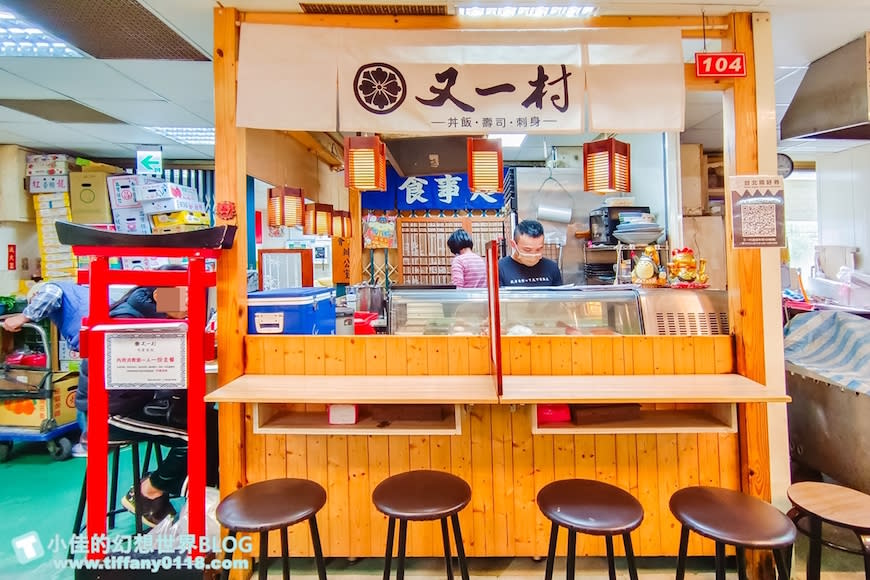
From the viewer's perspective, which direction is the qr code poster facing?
toward the camera

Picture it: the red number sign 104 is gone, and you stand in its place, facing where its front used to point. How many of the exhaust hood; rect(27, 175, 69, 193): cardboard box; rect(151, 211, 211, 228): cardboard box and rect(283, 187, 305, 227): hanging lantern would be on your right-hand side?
3

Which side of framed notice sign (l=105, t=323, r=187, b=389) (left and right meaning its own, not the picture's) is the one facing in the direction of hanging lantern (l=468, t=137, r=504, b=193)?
left

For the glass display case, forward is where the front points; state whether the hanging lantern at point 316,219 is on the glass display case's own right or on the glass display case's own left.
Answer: on the glass display case's own right

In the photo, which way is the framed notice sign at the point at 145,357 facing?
toward the camera

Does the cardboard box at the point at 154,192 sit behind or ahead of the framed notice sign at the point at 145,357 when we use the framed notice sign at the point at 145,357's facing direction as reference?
behind

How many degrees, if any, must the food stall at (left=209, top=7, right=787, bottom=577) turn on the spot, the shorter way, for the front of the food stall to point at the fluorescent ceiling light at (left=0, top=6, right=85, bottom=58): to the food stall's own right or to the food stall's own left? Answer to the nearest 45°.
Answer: approximately 90° to the food stall's own right

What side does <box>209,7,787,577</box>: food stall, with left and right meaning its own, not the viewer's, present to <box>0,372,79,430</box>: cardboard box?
right

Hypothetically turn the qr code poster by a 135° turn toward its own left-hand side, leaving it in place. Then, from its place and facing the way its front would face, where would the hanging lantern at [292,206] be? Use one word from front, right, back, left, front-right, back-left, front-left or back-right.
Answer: back-left

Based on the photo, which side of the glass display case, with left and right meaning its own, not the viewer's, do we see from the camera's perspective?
front

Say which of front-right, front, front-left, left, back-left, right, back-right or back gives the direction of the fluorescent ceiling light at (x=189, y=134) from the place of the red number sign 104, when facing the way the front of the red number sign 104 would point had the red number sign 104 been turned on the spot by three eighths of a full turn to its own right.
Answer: front-left

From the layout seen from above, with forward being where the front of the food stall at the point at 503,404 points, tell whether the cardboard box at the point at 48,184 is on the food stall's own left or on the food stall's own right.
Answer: on the food stall's own right

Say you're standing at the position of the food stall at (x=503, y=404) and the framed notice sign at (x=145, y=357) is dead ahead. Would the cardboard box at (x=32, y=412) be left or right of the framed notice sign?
right
